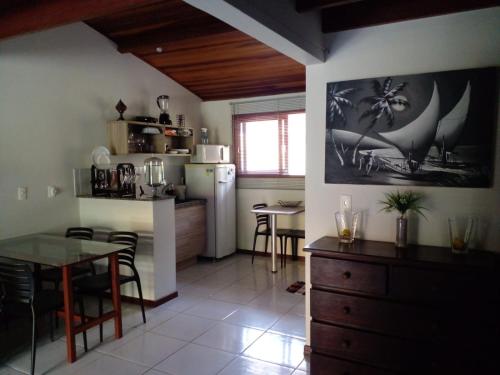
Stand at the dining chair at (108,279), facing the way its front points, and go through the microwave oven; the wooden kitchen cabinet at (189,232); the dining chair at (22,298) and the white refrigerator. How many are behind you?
3

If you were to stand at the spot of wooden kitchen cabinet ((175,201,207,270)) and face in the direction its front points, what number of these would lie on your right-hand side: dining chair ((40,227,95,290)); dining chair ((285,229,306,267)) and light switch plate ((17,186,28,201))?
2

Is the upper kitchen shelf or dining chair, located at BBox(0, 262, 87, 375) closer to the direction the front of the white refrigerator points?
the dining chair

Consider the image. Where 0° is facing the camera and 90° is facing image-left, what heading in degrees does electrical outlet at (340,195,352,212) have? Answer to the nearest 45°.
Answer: approximately 0°

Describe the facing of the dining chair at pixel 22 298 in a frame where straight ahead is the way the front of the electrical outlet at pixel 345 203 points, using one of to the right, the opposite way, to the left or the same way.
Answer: the opposite way

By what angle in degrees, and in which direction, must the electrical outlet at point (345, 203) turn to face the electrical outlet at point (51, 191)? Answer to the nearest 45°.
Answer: approximately 90° to its right

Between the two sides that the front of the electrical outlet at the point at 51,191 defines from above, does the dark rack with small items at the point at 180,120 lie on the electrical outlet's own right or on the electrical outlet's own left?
on the electrical outlet's own left

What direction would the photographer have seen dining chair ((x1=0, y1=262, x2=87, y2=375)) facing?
facing away from the viewer and to the right of the viewer

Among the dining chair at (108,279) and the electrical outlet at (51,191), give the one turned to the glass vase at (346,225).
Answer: the electrical outlet

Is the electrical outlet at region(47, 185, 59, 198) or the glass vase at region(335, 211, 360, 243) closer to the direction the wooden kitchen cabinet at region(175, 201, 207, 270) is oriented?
the glass vase

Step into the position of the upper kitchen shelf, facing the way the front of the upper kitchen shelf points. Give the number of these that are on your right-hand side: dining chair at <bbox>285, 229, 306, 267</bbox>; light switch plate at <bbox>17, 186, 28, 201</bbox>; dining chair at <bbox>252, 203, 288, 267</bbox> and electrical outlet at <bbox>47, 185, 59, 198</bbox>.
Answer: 2
